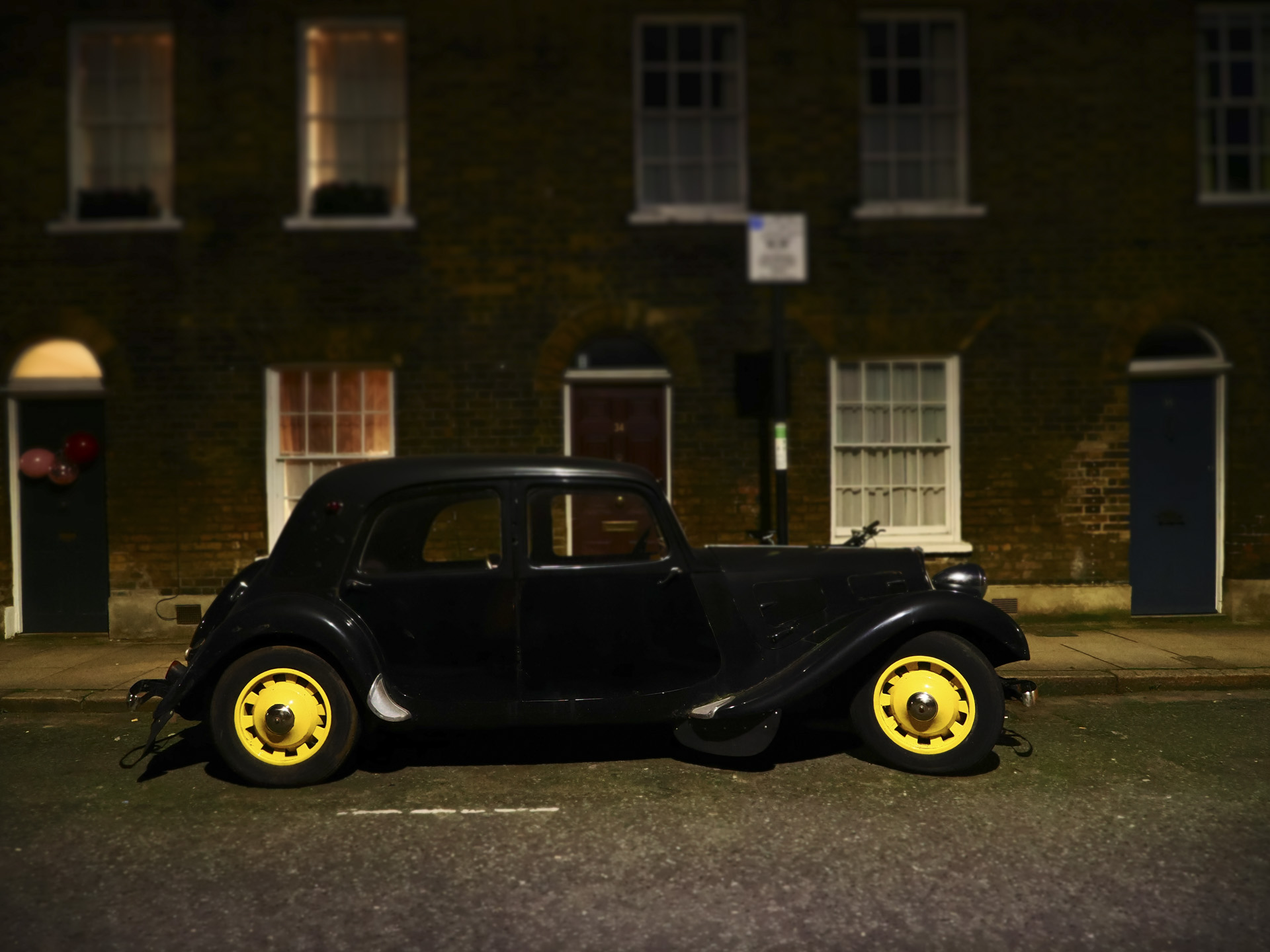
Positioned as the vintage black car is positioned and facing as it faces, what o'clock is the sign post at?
The sign post is roughly at 10 o'clock from the vintage black car.

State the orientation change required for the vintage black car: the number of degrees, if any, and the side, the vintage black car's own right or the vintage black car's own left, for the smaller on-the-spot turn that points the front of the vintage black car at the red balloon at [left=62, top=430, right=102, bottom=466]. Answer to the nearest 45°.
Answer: approximately 135° to the vintage black car's own left

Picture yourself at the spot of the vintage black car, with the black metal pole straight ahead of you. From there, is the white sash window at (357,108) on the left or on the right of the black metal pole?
left

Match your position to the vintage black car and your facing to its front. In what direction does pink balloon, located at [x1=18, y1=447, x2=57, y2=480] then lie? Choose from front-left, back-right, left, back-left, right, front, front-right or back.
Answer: back-left

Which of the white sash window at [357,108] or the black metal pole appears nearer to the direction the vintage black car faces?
the black metal pole

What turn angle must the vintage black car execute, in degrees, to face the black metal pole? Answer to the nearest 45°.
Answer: approximately 45° to its left

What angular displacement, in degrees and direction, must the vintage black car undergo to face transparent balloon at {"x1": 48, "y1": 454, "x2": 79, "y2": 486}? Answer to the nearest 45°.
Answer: approximately 135° to its left

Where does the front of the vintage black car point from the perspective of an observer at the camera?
facing to the right of the viewer

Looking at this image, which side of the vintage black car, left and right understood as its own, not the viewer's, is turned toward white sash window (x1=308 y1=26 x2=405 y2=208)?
left
